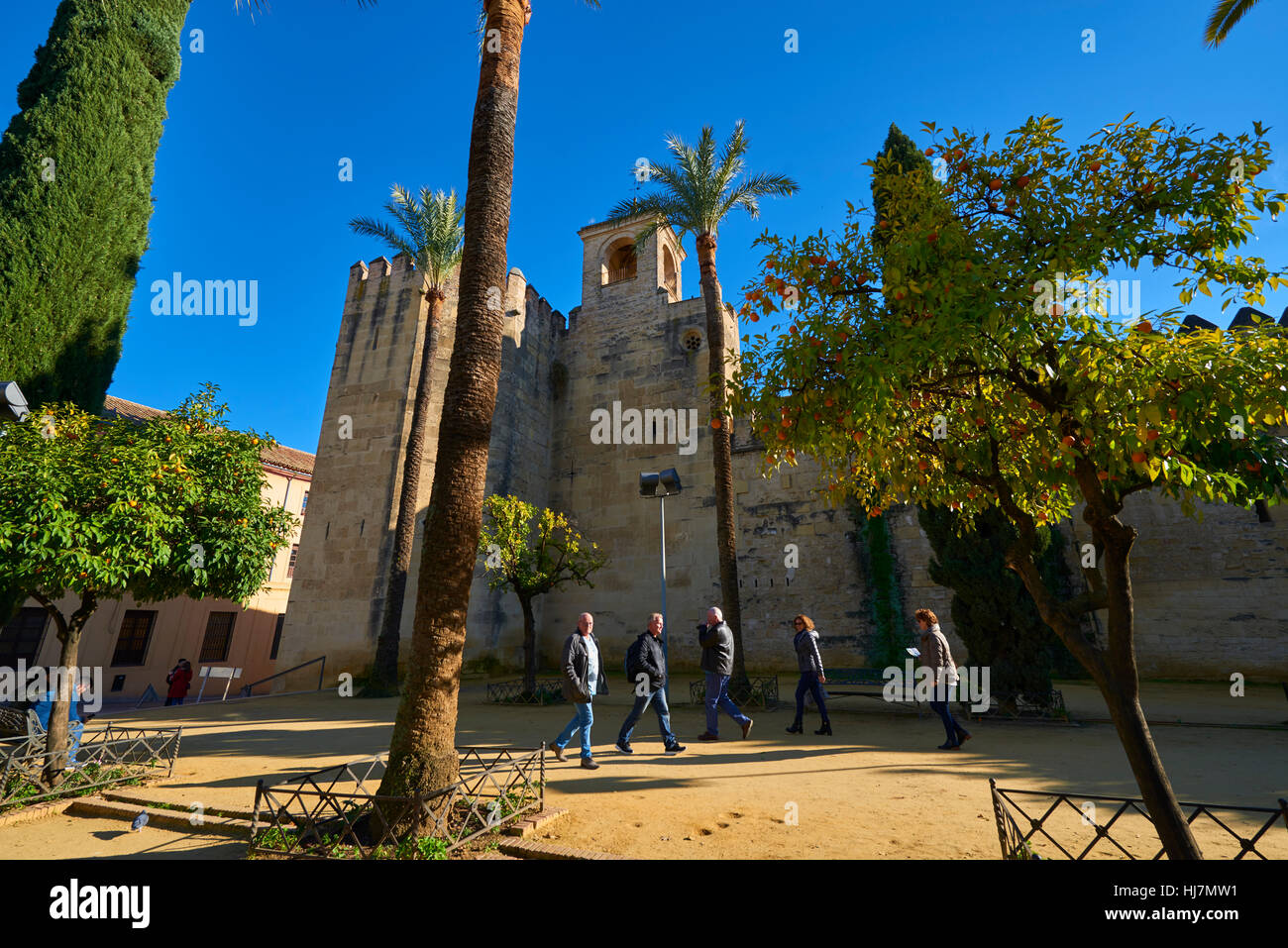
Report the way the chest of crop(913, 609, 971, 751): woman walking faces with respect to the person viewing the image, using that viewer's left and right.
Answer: facing to the left of the viewer

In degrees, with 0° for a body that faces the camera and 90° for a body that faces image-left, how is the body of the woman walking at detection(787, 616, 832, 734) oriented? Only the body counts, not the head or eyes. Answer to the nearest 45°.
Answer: approximately 90°

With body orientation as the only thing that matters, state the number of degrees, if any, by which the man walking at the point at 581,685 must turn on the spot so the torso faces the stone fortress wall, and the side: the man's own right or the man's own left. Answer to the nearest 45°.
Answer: approximately 135° to the man's own left

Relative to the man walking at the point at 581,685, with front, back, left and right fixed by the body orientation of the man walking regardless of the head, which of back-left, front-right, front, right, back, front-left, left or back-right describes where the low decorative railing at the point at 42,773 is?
back-right

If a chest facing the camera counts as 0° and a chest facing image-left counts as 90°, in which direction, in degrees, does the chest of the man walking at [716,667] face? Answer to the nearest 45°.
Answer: approximately 90°

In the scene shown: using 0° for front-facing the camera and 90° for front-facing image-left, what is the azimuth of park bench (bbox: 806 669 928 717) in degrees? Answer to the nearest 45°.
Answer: approximately 0°

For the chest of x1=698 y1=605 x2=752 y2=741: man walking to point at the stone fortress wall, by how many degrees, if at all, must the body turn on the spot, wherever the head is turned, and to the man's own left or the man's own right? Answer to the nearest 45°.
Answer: approximately 90° to the man's own right

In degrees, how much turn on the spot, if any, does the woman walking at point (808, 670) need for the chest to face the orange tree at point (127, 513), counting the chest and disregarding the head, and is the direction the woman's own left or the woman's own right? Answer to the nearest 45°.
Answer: approximately 45° to the woman's own left

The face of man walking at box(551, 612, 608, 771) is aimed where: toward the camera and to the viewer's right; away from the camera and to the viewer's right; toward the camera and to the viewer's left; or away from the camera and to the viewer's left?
toward the camera and to the viewer's right

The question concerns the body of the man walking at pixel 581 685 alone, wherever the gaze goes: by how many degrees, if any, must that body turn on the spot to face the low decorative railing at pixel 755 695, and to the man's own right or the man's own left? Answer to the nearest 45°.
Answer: approximately 90° to the man's own left
